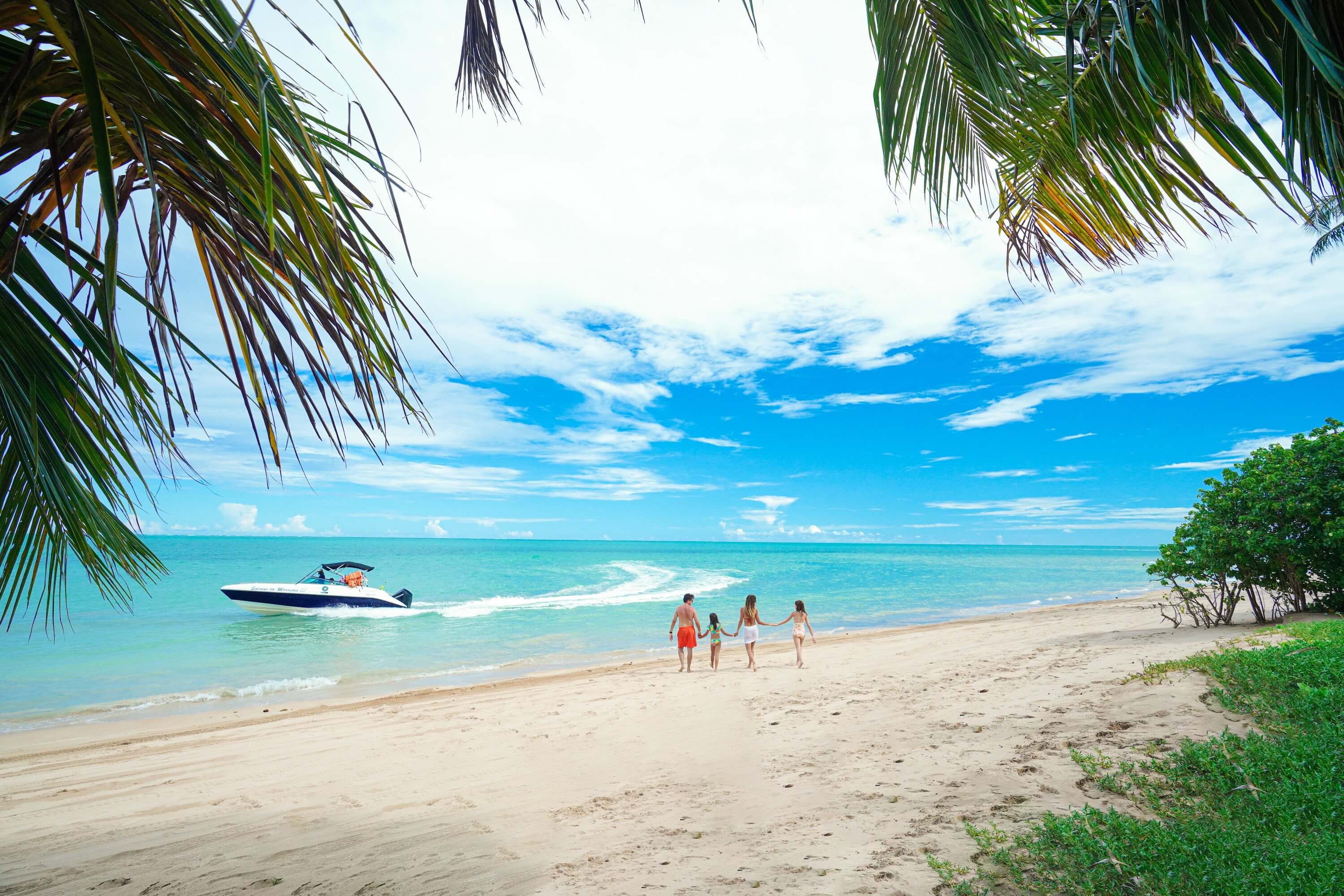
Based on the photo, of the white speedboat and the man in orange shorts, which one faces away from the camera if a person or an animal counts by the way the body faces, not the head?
the man in orange shorts

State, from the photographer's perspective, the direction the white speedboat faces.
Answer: facing to the left of the viewer

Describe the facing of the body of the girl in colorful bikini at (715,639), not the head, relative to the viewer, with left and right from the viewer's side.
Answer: facing away from the viewer

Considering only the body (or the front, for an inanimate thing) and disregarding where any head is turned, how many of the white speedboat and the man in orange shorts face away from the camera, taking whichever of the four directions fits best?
1

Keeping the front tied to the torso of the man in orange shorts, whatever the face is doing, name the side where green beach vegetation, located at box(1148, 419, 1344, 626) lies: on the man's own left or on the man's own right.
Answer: on the man's own right

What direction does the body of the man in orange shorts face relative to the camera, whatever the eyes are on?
away from the camera

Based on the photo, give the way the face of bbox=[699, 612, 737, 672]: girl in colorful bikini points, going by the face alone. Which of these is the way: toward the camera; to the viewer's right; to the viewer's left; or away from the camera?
away from the camera

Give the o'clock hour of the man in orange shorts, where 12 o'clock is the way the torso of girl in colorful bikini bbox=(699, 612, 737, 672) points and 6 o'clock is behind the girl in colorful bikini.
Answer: The man in orange shorts is roughly at 10 o'clock from the girl in colorful bikini.

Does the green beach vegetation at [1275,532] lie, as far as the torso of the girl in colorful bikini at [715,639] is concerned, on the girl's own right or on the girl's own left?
on the girl's own right

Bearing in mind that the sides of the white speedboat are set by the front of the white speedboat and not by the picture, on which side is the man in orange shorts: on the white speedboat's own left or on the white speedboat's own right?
on the white speedboat's own left

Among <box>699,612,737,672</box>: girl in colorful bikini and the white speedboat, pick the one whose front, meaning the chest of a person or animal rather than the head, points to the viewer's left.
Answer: the white speedboat

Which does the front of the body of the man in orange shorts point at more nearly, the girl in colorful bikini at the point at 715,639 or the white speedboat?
the white speedboat
